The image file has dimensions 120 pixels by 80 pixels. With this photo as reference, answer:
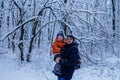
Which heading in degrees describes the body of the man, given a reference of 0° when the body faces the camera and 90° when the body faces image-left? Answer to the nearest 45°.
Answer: approximately 45°
